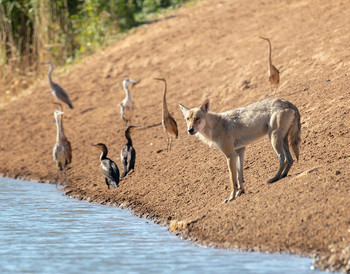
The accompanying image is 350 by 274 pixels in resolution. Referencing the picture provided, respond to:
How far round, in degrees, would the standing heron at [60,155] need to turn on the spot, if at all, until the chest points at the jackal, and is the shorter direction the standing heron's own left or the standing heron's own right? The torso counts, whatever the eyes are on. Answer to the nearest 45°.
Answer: approximately 45° to the standing heron's own left

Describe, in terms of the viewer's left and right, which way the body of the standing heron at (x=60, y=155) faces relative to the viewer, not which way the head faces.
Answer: facing the viewer

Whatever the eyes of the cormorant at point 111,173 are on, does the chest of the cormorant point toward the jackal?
no

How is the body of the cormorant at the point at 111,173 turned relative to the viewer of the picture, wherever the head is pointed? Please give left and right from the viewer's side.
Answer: facing to the left of the viewer
